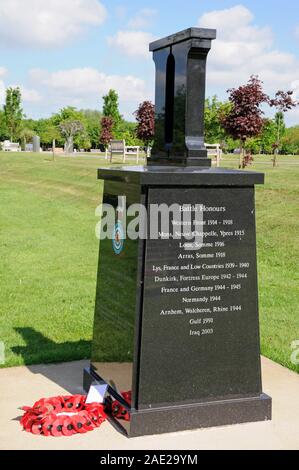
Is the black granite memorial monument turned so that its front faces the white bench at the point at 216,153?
no

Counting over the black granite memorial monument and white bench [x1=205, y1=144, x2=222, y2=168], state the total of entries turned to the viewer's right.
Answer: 0

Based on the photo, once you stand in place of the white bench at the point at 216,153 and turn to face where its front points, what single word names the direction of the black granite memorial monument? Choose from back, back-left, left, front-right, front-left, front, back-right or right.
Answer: front-left

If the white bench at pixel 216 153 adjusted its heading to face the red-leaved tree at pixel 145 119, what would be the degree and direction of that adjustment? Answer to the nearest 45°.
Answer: approximately 135° to its right

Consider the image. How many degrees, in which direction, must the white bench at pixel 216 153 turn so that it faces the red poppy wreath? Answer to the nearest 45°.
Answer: approximately 45° to its left

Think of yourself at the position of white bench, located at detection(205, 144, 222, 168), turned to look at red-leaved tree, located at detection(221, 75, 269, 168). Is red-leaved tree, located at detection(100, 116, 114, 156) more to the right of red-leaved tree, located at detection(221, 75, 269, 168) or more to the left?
left

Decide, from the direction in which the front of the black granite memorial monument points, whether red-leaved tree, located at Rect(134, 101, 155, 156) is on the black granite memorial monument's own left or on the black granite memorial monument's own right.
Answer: on the black granite memorial monument's own right

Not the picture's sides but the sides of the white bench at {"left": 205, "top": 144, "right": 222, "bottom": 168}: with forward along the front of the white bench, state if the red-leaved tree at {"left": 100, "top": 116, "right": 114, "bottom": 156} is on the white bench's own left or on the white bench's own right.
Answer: on the white bench's own right

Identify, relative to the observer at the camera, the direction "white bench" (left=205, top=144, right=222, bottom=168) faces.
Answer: facing the viewer and to the left of the viewer
